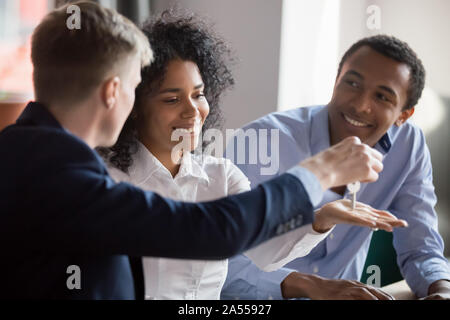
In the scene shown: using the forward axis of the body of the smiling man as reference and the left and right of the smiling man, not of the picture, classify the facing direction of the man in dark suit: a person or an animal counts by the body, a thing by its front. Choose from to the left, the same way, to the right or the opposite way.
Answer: the opposite way

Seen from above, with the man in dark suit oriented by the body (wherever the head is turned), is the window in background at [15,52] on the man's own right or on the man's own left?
on the man's own left

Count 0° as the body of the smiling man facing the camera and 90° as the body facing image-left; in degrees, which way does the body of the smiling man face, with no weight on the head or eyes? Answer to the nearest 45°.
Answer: approximately 45°

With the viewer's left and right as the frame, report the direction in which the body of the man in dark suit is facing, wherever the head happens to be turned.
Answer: facing away from the viewer and to the right of the viewer

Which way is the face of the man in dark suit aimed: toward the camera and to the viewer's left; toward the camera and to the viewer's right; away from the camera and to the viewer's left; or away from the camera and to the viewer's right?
away from the camera and to the viewer's right
